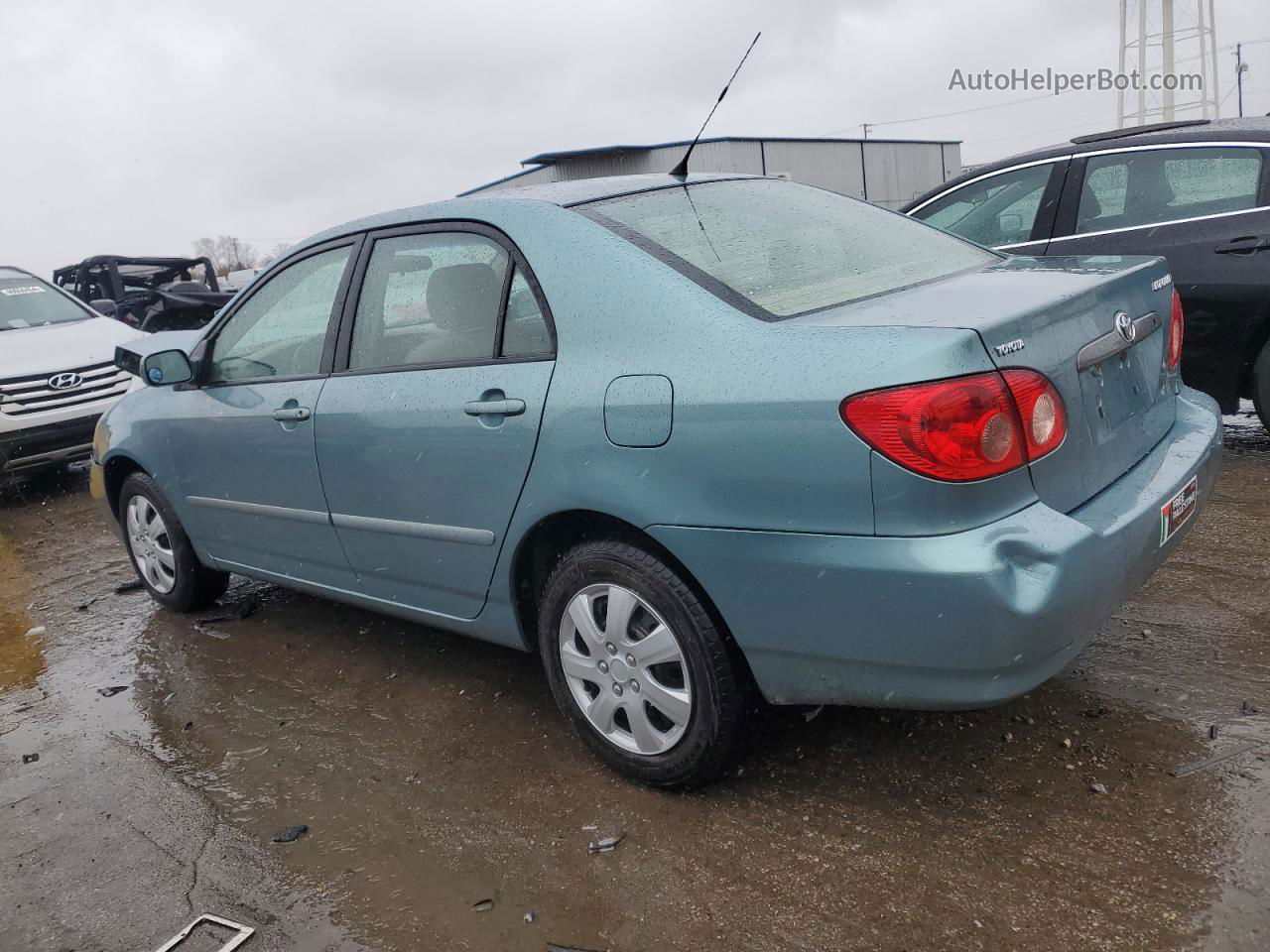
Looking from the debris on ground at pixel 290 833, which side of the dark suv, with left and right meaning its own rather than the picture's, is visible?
left

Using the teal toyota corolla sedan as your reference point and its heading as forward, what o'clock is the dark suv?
The dark suv is roughly at 3 o'clock from the teal toyota corolla sedan.

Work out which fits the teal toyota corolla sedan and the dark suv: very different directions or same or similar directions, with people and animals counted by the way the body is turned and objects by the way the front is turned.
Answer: same or similar directions

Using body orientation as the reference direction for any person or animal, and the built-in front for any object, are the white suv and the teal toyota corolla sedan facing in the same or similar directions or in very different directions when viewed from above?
very different directions

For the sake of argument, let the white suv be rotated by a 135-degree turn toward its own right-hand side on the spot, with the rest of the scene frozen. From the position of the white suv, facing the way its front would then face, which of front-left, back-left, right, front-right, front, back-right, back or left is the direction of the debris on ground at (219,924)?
left

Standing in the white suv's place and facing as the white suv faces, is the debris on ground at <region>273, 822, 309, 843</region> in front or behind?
in front

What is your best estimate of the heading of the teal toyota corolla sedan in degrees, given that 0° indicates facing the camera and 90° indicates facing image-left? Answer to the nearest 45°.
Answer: approximately 135°

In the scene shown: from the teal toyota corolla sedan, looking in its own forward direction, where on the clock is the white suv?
The white suv is roughly at 12 o'clock from the teal toyota corolla sedan.

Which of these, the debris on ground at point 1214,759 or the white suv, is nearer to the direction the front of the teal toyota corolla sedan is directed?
the white suv

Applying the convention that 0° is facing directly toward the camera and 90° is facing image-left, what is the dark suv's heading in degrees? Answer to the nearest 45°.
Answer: approximately 135°

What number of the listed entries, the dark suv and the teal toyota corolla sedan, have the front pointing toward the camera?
0

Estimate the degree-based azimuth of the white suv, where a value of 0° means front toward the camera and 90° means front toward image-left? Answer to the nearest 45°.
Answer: approximately 315°
